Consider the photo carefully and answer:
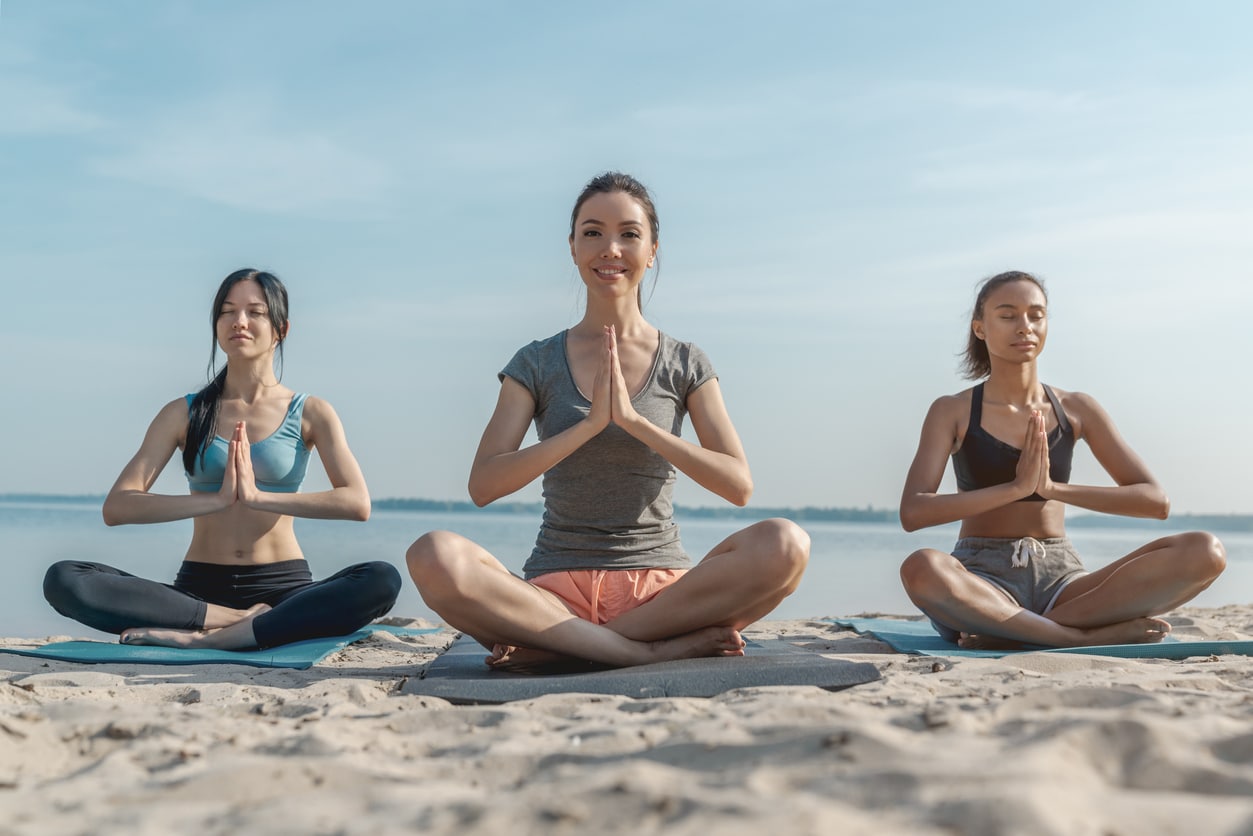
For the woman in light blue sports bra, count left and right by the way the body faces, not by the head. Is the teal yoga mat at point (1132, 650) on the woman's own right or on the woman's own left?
on the woman's own left

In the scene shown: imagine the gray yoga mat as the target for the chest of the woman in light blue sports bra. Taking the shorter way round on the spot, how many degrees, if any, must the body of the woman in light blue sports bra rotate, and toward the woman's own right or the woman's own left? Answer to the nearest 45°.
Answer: approximately 45° to the woman's own left

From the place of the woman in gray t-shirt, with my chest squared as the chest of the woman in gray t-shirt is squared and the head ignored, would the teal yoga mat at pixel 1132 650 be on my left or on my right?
on my left

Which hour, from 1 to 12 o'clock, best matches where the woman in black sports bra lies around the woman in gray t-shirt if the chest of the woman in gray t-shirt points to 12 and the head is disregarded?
The woman in black sports bra is roughly at 8 o'clock from the woman in gray t-shirt.

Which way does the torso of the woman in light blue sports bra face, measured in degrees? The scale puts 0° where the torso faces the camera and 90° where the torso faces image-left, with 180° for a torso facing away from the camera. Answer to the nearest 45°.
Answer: approximately 0°

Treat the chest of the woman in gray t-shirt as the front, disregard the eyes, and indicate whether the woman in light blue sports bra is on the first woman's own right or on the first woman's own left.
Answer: on the first woman's own right

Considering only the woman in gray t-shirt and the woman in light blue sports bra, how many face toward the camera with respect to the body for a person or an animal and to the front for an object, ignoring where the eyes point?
2

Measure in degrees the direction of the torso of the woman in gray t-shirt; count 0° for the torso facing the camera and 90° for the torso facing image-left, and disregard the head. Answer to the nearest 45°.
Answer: approximately 0°
